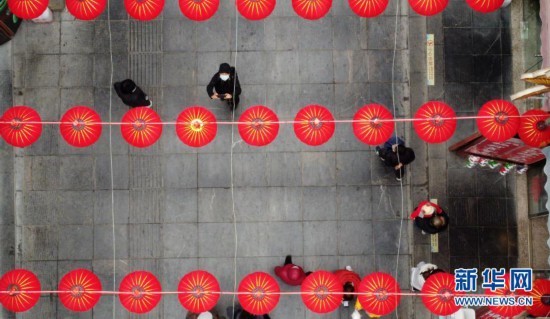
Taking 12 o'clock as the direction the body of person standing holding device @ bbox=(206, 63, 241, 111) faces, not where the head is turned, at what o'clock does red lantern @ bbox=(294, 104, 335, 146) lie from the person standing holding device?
The red lantern is roughly at 11 o'clock from the person standing holding device.

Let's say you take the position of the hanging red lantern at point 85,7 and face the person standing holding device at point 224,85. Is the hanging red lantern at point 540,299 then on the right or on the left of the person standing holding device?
right

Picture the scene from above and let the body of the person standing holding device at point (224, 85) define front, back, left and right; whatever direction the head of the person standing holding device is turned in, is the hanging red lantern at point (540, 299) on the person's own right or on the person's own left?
on the person's own left

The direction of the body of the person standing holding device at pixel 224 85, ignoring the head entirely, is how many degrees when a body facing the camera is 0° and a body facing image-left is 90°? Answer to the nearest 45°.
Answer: approximately 0°
